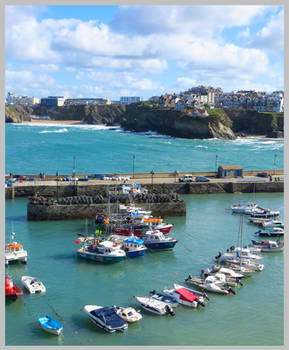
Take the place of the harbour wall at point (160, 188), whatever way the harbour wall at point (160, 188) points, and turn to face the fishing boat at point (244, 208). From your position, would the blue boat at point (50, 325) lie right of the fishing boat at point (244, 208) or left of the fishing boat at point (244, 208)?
right

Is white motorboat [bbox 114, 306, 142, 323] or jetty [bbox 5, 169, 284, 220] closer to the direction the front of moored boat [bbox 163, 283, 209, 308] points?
the jetty

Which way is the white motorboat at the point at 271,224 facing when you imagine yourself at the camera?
facing to the left of the viewer

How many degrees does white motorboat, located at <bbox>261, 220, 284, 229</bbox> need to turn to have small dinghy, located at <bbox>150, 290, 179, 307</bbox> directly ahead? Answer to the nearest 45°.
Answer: approximately 90° to its left

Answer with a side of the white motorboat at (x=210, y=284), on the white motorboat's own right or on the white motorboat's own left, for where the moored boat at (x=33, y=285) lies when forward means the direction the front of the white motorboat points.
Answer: on the white motorboat's own left
